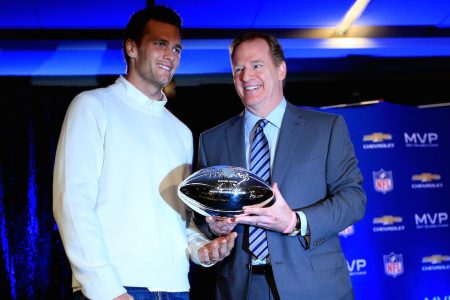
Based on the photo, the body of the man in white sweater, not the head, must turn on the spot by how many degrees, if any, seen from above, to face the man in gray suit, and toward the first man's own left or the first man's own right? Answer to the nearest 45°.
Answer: approximately 45° to the first man's own left

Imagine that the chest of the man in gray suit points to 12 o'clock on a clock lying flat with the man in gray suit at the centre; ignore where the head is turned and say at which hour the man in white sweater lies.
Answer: The man in white sweater is roughly at 1 o'clock from the man in gray suit.

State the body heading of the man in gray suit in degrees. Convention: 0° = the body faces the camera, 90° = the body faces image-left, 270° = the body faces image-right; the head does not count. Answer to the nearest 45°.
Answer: approximately 45°

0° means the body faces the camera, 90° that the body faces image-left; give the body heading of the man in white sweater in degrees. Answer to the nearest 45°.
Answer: approximately 315°
